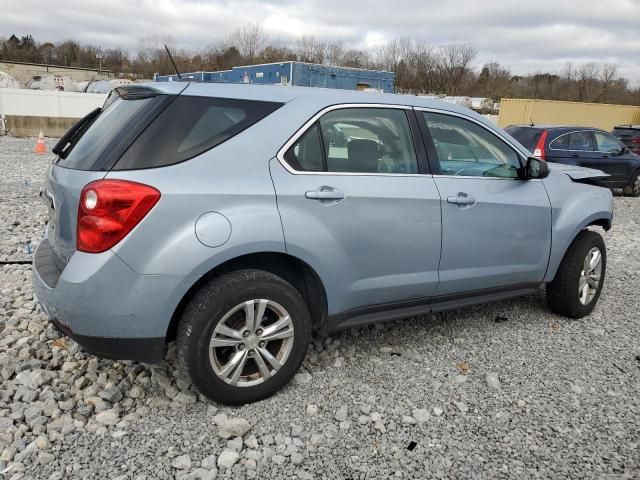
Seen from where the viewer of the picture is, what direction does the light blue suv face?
facing away from the viewer and to the right of the viewer

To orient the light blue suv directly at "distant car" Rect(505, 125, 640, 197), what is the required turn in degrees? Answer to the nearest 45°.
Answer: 0° — it already faces it

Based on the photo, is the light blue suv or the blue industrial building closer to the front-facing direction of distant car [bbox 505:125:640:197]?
the blue industrial building

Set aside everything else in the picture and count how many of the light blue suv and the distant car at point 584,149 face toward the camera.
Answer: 0

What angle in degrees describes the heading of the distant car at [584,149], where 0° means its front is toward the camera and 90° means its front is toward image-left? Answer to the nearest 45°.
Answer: approximately 225°

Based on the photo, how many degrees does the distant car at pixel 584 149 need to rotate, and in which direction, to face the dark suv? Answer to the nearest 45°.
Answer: approximately 45° to its left

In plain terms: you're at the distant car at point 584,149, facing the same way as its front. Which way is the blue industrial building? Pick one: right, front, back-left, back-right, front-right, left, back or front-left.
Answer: left

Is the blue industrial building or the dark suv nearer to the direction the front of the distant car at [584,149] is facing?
the dark suv
